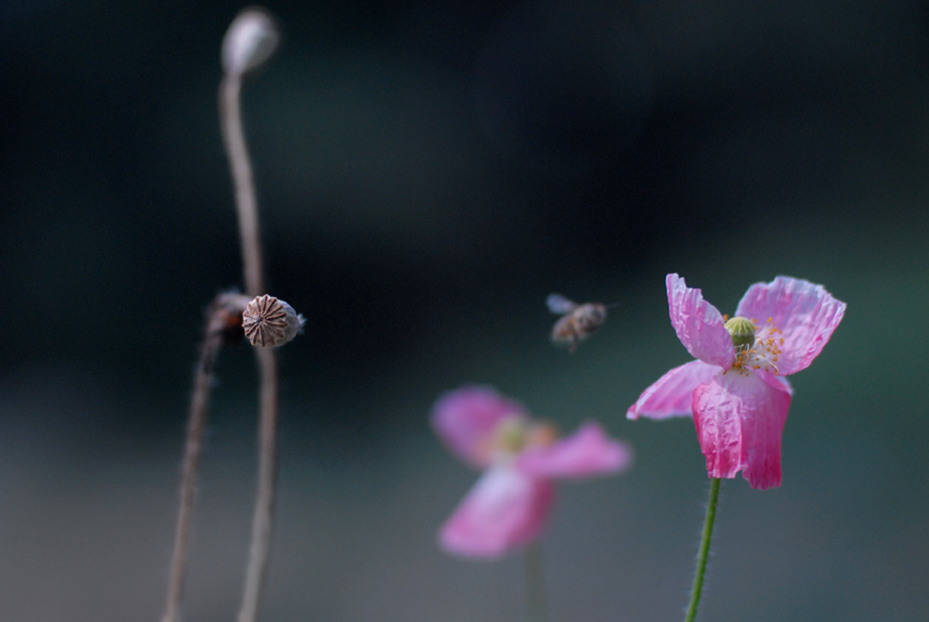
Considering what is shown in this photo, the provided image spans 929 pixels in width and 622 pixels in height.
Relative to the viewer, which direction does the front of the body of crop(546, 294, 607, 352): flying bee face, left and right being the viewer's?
facing to the right of the viewer
